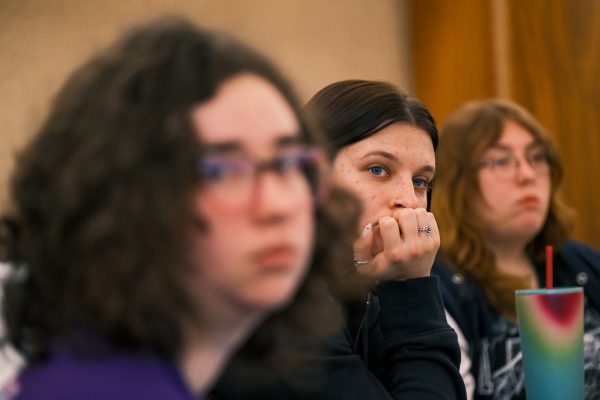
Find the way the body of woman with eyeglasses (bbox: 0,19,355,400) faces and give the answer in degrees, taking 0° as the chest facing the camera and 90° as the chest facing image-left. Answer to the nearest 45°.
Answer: approximately 315°

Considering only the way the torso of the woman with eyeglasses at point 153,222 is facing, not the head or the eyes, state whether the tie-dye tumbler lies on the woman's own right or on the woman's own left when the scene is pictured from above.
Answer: on the woman's own left

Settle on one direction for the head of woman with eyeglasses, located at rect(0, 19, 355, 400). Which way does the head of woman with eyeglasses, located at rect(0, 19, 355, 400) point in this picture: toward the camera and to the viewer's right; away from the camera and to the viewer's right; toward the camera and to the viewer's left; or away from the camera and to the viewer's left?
toward the camera and to the viewer's right
